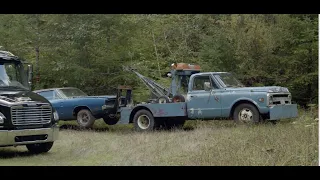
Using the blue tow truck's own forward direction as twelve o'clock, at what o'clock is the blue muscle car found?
The blue muscle car is roughly at 5 o'clock from the blue tow truck.

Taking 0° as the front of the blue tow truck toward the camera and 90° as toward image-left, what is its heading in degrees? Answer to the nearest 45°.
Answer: approximately 315°

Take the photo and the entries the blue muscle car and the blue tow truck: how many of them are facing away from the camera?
0
